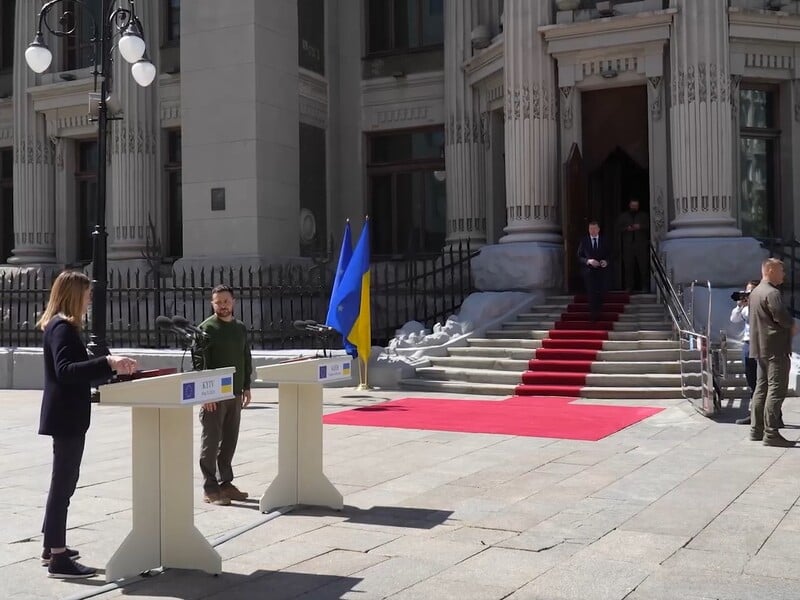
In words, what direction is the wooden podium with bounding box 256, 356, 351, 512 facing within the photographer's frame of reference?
facing the viewer and to the right of the viewer

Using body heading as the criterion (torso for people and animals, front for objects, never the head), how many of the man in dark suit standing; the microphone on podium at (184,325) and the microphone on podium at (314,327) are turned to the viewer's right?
0

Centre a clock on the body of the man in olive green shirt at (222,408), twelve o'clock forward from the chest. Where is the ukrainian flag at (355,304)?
The ukrainian flag is roughly at 8 o'clock from the man in olive green shirt.

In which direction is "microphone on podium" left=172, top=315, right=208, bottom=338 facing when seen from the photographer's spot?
facing to the left of the viewer

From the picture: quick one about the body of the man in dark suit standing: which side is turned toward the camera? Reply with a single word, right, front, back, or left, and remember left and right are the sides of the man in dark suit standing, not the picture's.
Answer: front

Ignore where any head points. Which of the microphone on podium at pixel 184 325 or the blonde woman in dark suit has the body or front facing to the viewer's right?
the blonde woman in dark suit

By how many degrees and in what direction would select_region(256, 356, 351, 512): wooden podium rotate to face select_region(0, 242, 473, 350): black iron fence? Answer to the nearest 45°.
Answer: approximately 135° to its left

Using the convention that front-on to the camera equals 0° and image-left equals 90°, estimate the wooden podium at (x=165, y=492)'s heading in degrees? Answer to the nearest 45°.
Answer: approximately 315°

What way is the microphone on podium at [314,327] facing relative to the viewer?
to the viewer's left

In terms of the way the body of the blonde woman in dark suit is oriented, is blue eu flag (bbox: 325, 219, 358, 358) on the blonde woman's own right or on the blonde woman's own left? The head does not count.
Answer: on the blonde woman's own left

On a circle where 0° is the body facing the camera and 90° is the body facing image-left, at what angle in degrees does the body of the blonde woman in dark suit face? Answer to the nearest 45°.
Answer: approximately 270°

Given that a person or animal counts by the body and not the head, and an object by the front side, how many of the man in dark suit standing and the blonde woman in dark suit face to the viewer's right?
1
